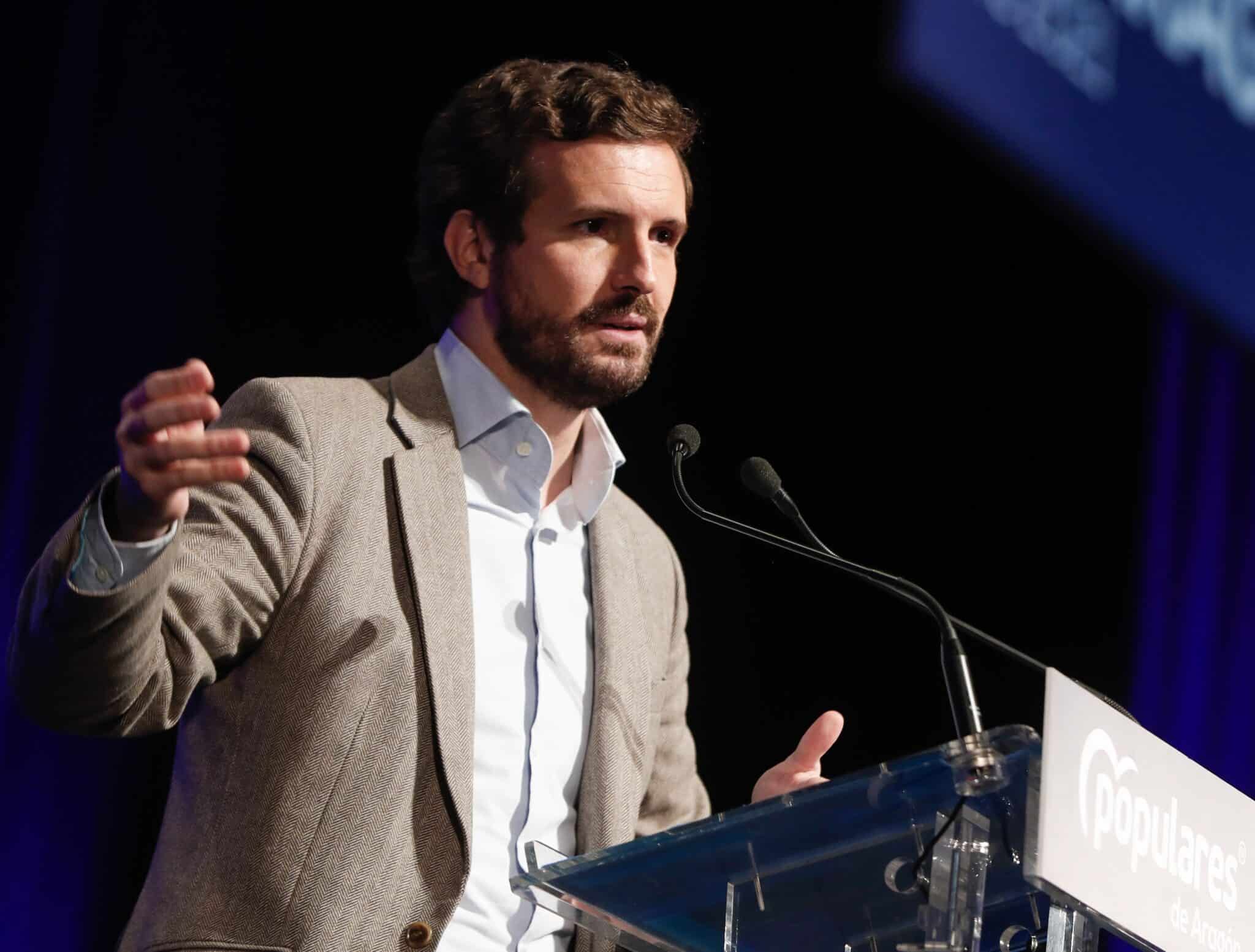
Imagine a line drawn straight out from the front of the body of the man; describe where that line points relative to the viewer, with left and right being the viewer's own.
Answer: facing the viewer and to the right of the viewer

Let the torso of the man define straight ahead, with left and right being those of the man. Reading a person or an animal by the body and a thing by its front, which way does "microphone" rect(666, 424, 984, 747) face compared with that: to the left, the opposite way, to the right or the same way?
the opposite way

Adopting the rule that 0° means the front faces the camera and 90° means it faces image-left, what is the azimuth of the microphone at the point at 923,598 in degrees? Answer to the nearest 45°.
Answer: approximately 135°

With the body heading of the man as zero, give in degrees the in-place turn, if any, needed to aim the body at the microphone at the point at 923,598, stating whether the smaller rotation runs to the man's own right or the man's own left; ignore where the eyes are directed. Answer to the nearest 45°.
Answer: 0° — they already face it

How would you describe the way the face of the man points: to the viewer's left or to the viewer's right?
to the viewer's right

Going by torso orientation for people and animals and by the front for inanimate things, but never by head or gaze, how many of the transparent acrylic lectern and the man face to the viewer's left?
0

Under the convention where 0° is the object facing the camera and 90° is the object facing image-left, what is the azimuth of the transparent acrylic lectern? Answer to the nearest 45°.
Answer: approximately 315°
